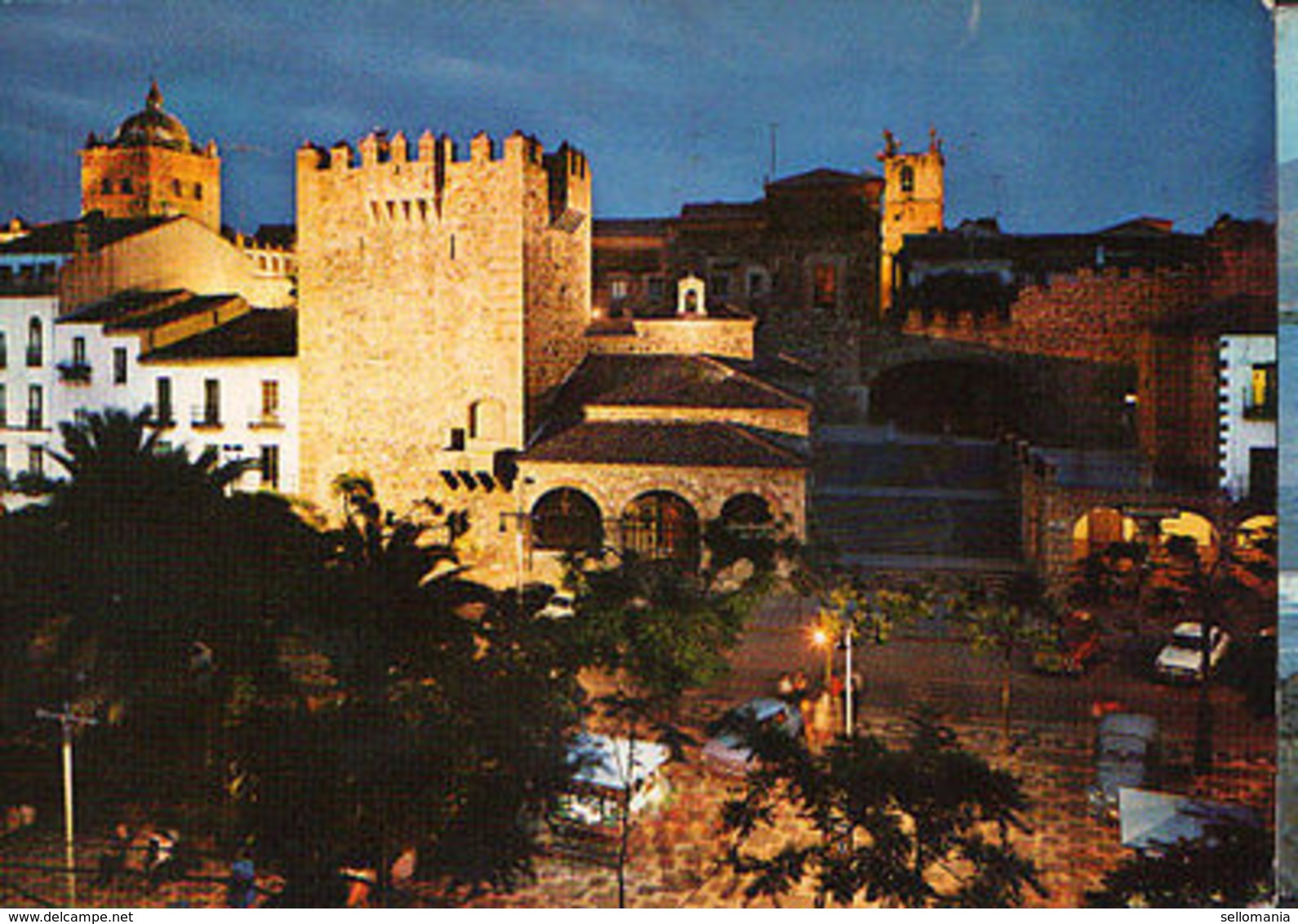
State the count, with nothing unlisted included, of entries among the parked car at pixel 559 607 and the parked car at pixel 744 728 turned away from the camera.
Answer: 0

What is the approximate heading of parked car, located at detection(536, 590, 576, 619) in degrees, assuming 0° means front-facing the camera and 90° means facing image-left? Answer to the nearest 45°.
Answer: approximately 45°

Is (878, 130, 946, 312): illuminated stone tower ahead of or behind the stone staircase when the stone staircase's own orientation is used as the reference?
behind

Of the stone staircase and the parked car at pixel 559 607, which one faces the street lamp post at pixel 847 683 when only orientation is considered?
the stone staircase

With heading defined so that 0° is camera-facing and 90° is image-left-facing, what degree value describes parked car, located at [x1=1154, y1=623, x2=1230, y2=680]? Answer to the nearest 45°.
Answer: approximately 45°

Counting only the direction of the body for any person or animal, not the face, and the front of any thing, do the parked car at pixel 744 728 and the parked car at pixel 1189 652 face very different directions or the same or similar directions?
same or similar directions

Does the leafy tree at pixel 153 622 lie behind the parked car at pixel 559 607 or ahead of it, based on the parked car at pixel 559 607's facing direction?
ahead

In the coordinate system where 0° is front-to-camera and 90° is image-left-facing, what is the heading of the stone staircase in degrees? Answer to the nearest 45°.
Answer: approximately 0°
